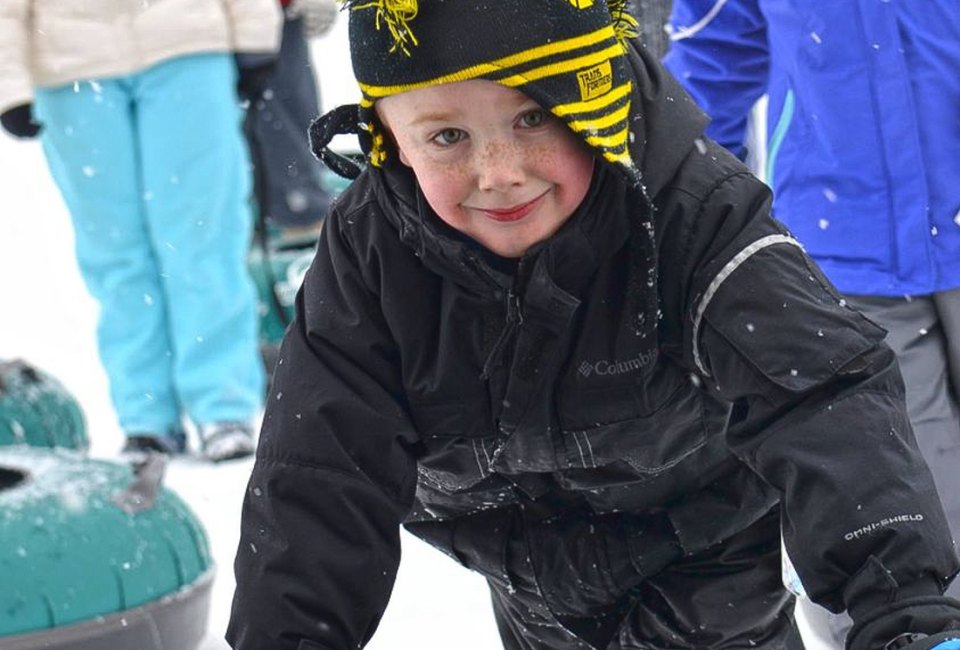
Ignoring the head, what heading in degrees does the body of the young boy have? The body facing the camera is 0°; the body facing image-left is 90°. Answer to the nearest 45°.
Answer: approximately 0°

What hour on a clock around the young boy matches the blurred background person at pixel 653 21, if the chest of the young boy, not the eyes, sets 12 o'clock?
The blurred background person is roughly at 6 o'clock from the young boy.

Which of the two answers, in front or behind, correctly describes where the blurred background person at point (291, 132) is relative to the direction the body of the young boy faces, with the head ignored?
behind
